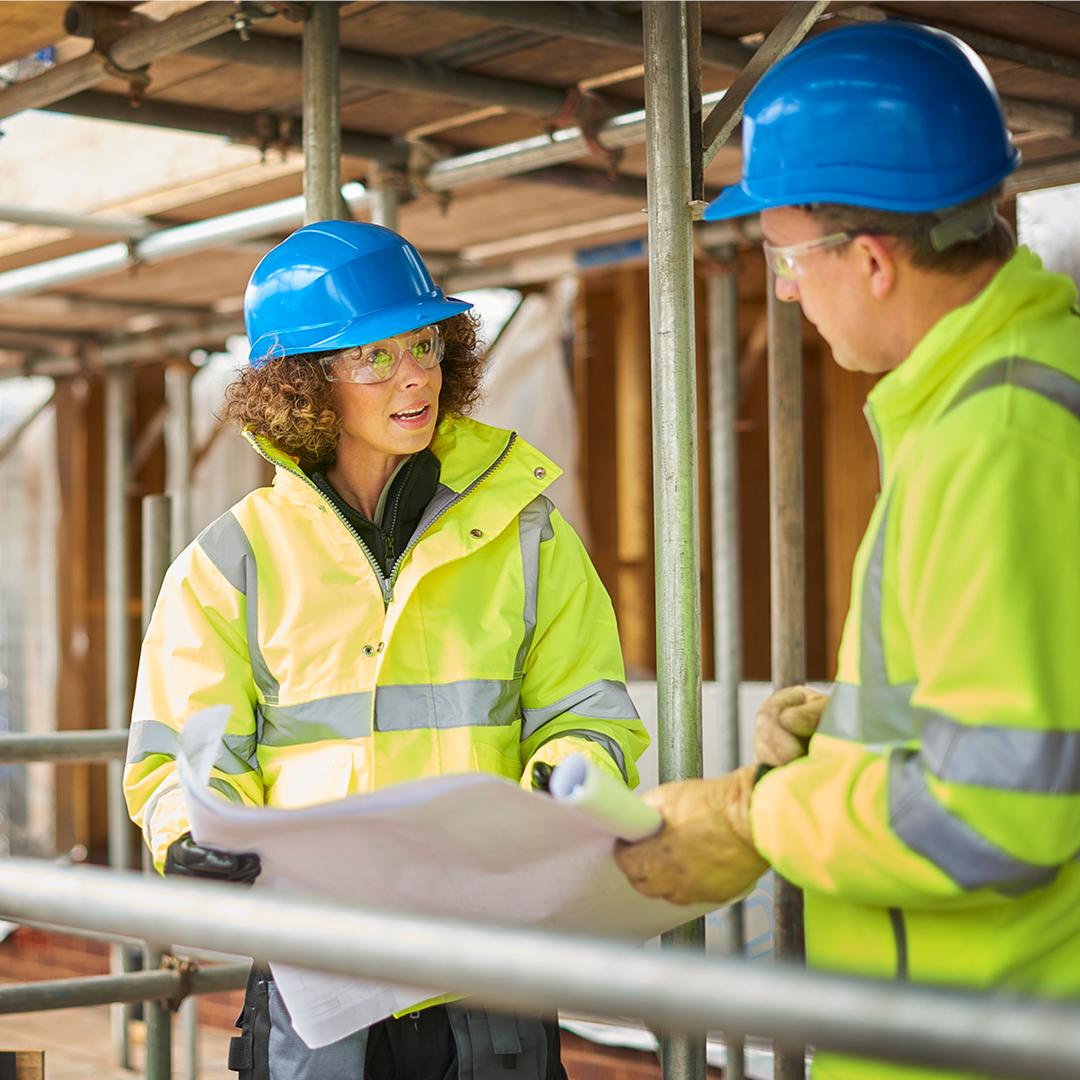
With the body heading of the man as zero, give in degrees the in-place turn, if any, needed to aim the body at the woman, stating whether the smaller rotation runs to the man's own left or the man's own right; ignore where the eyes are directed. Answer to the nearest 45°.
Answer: approximately 45° to the man's own right

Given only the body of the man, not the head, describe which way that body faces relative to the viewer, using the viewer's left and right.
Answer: facing to the left of the viewer

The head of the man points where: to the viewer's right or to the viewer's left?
to the viewer's left

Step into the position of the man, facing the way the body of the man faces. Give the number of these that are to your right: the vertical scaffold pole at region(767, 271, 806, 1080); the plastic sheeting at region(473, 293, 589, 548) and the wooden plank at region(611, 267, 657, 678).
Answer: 3

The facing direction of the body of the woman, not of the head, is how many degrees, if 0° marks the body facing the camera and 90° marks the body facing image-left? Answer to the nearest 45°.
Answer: approximately 0°

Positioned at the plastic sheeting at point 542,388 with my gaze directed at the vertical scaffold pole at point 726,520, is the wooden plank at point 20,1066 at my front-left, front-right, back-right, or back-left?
front-right

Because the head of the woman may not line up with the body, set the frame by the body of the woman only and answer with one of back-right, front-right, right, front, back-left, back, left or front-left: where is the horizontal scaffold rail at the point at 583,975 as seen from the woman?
front

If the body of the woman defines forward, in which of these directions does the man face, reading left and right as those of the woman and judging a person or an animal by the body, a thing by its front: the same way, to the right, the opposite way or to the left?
to the right

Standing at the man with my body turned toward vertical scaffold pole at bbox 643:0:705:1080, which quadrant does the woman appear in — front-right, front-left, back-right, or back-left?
front-left

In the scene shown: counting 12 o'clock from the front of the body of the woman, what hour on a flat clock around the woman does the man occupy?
The man is roughly at 11 o'clock from the woman.

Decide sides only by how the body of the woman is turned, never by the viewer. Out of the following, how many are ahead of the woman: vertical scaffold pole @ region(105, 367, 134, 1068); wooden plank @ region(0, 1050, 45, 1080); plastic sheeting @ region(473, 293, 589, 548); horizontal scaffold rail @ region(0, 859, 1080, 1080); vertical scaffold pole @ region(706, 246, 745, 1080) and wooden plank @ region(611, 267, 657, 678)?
1
